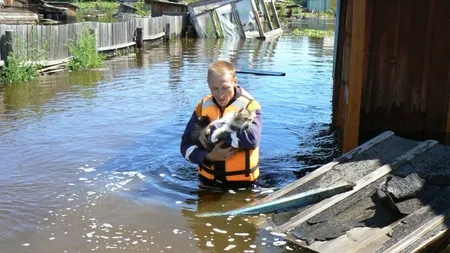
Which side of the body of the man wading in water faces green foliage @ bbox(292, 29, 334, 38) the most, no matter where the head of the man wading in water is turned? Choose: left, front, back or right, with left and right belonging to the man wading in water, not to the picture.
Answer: back

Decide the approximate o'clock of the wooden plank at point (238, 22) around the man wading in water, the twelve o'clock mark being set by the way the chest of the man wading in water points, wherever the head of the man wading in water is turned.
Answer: The wooden plank is roughly at 6 o'clock from the man wading in water.

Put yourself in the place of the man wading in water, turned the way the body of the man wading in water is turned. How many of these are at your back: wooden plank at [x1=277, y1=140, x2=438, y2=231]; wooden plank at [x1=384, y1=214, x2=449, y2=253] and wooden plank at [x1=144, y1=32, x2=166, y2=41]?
1

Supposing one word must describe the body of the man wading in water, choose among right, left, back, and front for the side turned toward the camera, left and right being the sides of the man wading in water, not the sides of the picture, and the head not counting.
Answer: front

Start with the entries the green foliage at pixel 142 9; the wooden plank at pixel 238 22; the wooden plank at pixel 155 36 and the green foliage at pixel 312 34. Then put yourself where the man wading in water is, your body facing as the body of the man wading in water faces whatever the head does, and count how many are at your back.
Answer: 4

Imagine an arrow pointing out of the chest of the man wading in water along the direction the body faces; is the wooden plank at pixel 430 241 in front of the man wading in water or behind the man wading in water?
in front

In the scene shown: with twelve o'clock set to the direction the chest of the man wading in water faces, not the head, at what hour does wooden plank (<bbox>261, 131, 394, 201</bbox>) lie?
The wooden plank is roughly at 9 o'clock from the man wading in water.

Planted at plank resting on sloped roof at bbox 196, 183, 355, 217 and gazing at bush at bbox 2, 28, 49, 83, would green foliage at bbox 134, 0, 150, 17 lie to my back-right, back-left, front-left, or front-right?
front-right

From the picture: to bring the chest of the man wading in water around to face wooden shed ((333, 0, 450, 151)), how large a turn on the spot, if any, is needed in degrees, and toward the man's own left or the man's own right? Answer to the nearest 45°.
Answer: approximately 135° to the man's own left

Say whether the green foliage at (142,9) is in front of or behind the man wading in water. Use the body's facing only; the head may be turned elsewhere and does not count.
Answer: behind

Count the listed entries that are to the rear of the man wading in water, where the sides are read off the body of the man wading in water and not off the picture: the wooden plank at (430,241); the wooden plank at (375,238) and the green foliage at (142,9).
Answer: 1

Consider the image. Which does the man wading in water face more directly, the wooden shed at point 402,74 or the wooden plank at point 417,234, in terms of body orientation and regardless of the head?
the wooden plank

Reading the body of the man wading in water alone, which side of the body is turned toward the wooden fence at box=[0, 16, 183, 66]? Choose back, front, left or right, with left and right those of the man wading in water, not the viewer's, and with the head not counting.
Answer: back

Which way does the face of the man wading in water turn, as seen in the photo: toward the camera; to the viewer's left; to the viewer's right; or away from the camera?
toward the camera

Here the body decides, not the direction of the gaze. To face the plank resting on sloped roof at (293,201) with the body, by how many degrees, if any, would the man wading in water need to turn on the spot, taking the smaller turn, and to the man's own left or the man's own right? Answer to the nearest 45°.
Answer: approximately 45° to the man's own left

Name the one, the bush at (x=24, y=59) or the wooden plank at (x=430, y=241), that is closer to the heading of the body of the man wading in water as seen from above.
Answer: the wooden plank

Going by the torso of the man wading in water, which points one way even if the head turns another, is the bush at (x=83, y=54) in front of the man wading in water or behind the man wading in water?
behind
